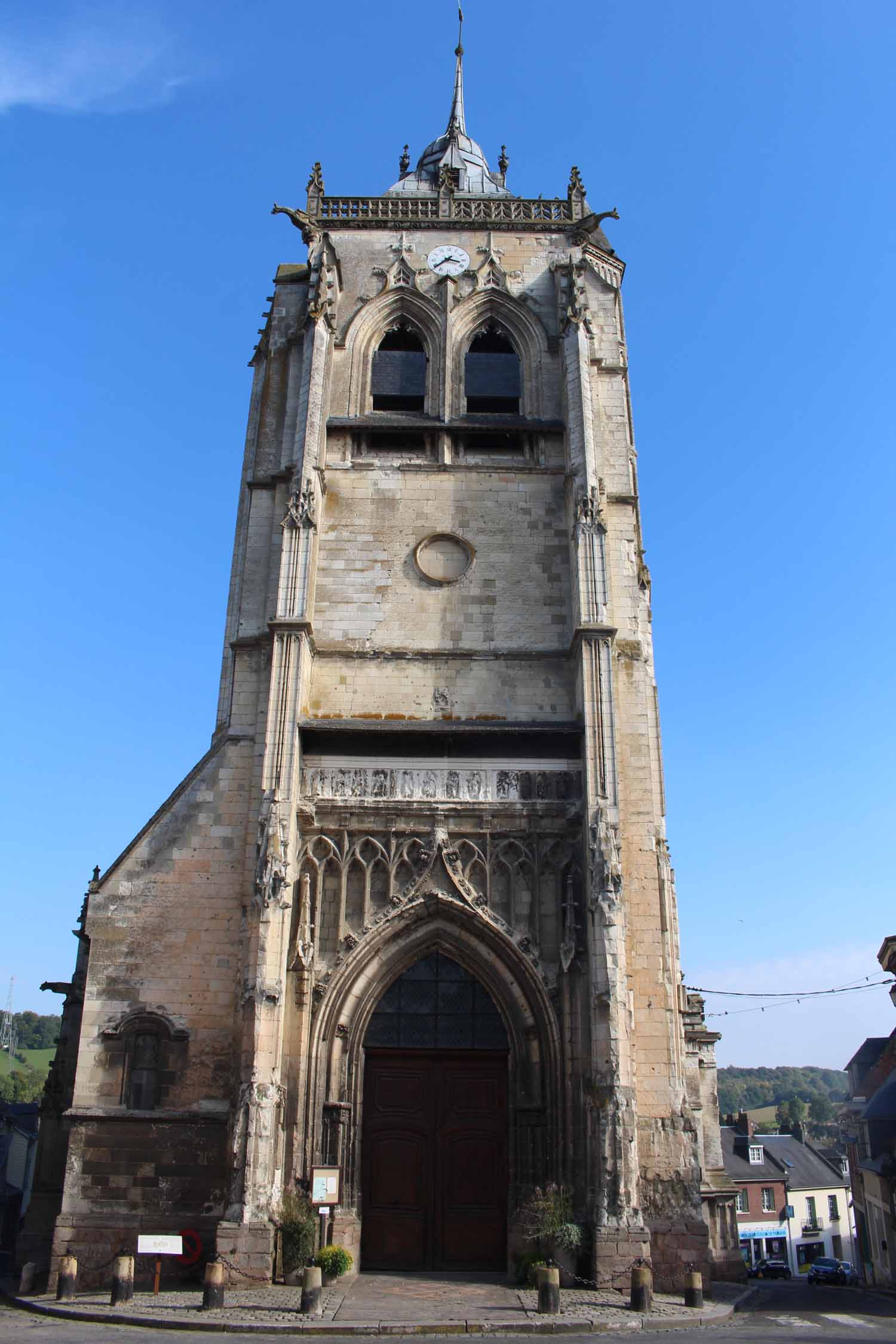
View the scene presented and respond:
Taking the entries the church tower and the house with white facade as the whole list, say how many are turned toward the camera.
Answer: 2

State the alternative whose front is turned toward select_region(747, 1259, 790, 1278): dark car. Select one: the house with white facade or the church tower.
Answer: the house with white facade

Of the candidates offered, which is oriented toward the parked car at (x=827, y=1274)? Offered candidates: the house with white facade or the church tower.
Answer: the house with white facade

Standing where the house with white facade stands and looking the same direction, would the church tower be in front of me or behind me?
in front

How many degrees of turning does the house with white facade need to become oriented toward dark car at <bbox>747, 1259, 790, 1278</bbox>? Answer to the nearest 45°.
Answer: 0° — it already faces it

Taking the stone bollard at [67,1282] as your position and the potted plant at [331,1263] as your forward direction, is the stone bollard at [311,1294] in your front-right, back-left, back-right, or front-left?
front-right

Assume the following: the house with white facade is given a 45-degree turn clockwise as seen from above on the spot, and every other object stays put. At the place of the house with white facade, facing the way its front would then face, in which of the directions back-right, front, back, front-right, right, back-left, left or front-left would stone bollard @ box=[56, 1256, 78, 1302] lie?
front-left

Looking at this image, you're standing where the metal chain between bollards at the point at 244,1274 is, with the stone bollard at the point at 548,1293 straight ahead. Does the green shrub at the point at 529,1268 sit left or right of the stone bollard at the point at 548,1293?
left

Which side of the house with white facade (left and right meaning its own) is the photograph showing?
front

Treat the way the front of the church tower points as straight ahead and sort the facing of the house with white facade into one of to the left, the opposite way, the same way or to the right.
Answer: the same way

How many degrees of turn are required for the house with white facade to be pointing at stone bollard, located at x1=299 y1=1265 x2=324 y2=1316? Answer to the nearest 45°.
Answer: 0° — it already faces it

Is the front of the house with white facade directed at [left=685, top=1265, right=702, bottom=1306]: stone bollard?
yes

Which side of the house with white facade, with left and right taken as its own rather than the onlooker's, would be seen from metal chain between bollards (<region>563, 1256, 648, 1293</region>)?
front
